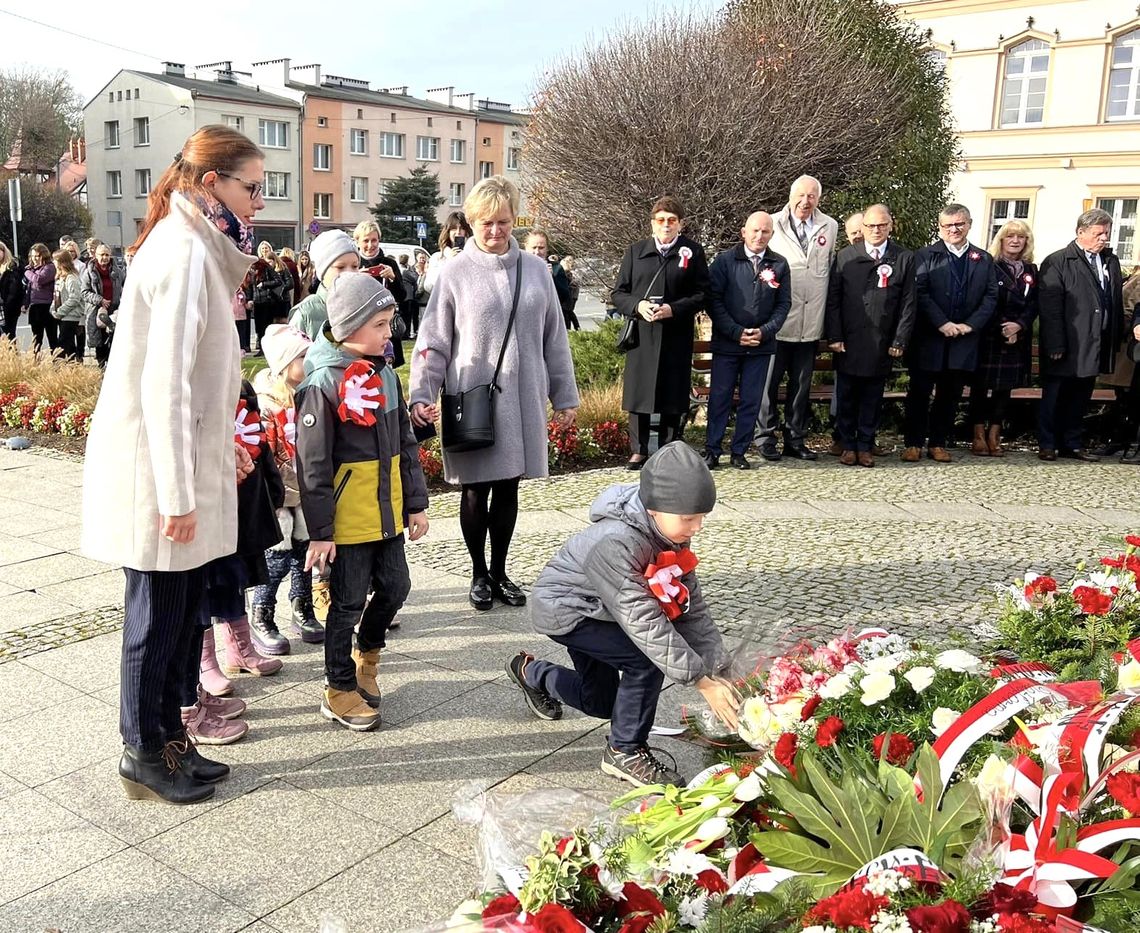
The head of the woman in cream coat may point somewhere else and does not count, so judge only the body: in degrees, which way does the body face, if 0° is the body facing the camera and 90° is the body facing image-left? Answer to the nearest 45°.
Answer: approximately 270°

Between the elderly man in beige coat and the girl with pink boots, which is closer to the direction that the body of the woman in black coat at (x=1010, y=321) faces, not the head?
the girl with pink boots

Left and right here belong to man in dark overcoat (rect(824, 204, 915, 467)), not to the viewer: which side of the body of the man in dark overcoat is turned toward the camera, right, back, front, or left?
front

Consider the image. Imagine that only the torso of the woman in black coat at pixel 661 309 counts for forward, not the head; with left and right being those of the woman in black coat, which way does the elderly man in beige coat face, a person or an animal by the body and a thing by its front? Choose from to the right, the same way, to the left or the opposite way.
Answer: the same way

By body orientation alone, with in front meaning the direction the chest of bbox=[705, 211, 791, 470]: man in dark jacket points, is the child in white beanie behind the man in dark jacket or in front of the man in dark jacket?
in front

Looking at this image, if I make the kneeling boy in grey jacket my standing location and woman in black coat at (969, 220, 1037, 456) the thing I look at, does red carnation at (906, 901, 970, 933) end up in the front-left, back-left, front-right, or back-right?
back-right

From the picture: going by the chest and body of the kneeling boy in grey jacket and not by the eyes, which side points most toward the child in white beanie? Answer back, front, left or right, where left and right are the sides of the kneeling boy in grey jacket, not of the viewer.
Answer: back

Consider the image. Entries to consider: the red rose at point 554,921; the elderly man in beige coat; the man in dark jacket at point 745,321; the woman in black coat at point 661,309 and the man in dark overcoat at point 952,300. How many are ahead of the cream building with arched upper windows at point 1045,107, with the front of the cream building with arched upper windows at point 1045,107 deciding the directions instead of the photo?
5

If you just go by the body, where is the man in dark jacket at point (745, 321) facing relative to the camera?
toward the camera

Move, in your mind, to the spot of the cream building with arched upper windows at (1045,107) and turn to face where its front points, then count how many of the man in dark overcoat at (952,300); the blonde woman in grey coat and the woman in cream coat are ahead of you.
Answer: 3

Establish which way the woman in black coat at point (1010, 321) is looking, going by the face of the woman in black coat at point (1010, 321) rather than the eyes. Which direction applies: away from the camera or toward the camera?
toward the camera

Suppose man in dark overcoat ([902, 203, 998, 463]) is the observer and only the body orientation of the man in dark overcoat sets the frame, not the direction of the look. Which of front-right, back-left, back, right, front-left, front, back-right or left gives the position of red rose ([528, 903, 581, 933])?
front

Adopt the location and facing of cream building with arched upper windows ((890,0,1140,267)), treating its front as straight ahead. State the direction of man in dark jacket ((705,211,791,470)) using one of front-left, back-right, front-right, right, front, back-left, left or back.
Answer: front

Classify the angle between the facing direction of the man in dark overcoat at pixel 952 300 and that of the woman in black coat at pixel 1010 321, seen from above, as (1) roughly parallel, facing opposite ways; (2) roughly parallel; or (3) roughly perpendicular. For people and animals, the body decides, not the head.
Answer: roughly parallel

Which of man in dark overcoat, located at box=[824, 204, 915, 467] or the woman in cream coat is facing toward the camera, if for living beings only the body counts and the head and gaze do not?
the man in dark overcoat

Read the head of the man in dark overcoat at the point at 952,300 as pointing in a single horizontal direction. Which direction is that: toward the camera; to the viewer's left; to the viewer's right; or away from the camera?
toward the camera

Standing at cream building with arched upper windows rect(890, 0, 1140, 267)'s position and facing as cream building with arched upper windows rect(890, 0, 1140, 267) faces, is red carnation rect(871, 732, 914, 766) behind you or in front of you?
in front

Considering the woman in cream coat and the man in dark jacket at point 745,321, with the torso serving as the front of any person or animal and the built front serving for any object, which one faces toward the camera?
the man in dark jacket

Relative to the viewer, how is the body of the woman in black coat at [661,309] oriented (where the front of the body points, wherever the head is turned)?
toward the camera
